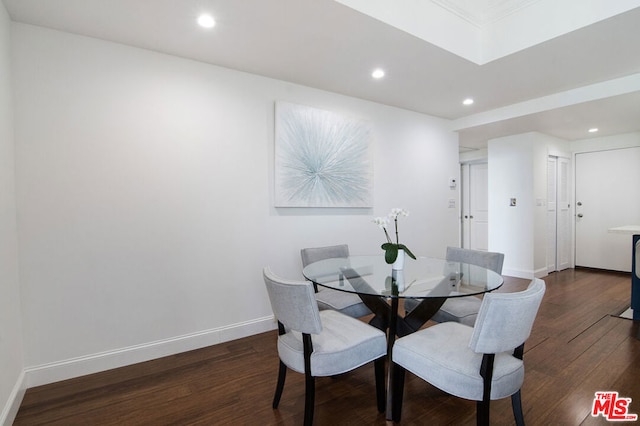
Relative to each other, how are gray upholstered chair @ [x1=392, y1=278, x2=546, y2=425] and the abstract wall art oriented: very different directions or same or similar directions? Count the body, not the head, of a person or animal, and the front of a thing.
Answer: very different directions

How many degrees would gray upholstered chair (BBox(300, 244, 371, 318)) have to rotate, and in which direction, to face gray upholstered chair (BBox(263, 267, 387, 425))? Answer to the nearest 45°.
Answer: approximately 45° to its right

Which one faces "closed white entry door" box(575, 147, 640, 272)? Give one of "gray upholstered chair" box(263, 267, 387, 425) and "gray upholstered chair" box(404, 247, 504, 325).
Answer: "gray upholstered chair" box(263, 267, 387, 425)

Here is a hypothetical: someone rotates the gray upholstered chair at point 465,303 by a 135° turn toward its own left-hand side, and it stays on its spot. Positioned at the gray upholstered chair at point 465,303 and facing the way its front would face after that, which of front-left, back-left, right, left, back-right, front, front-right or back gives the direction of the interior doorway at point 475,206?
left

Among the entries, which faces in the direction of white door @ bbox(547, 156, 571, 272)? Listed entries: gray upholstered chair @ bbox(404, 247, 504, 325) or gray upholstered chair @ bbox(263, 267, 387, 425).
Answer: gray upholstered chair @ bbox(263, 267, 387, 425)

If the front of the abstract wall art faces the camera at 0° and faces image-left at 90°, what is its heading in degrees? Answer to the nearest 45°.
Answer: approximately 315°

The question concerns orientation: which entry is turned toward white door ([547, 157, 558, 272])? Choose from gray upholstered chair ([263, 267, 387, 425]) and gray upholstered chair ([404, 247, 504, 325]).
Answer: gray upholstered chair ([263, 267, 387, 425])

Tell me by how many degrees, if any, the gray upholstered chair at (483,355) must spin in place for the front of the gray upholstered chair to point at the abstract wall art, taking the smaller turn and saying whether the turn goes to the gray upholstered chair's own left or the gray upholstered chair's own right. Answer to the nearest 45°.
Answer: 0° — it already faces it

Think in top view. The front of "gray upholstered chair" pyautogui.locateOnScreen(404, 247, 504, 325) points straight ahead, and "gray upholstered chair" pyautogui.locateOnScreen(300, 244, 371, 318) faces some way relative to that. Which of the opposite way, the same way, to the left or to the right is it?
to the left

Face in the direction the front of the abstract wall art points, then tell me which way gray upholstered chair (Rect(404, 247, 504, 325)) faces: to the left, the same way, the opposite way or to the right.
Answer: to the right

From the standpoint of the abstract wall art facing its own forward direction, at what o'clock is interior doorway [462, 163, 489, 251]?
The interior doorway is roughly at 9 o'clock from the abstract wall art.

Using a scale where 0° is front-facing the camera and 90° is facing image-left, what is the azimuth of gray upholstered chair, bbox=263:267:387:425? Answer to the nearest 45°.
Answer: approximately 225°

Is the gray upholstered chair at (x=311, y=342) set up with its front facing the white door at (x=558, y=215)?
yes

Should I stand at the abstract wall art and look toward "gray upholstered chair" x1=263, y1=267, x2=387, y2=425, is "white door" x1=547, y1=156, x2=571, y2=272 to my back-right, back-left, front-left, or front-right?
back-left
